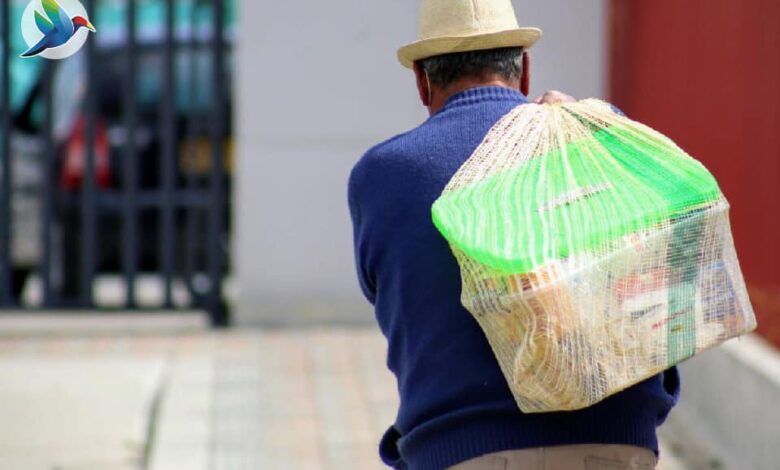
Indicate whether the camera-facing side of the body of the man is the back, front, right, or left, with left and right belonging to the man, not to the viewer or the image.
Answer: back

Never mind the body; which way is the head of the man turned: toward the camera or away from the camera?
away from the camera
